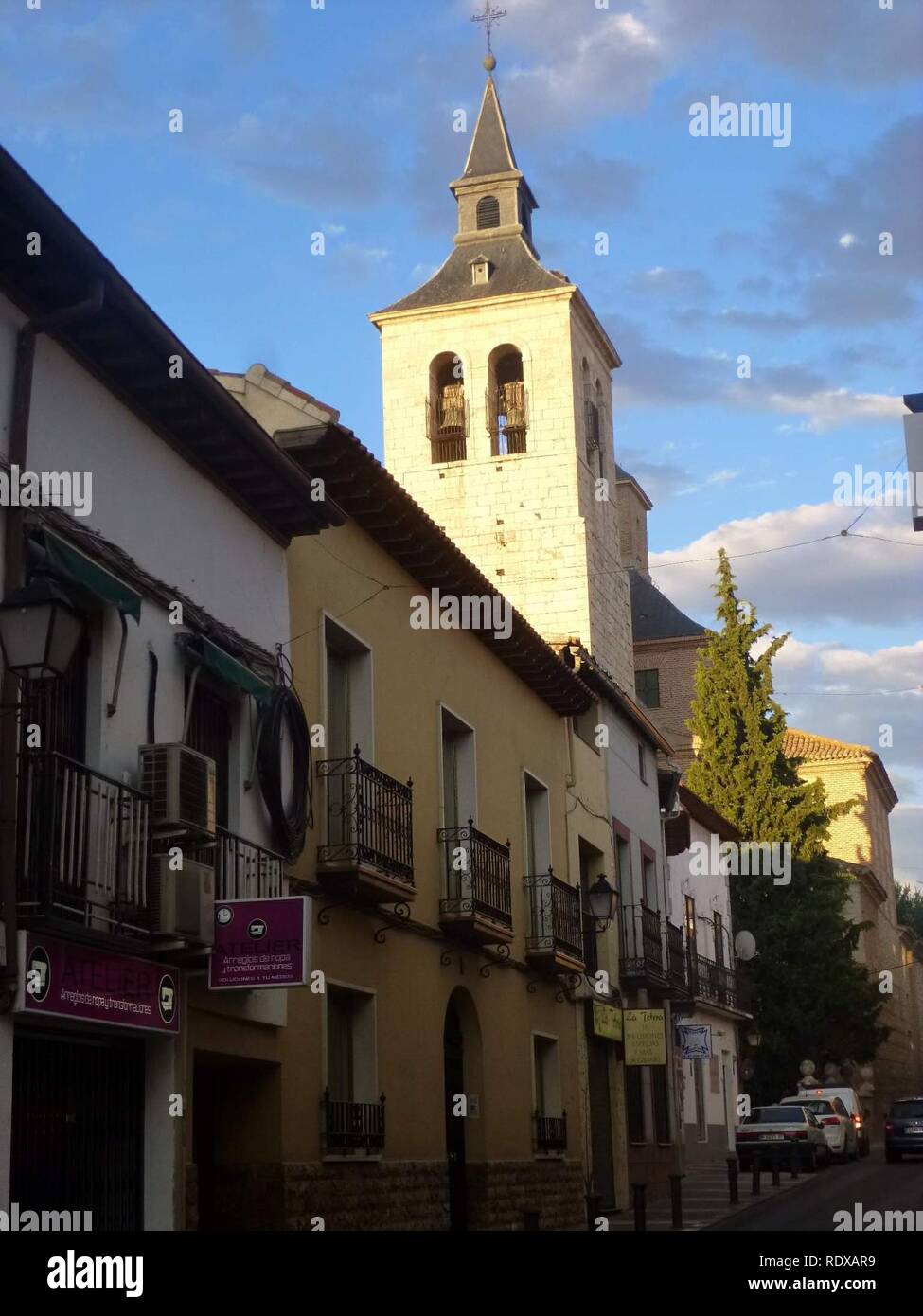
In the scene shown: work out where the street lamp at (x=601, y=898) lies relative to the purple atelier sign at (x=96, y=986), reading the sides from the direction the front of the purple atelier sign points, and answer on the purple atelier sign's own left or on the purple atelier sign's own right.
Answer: on the purple atelier sign's own left

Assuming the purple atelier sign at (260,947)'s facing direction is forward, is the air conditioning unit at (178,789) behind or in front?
in front

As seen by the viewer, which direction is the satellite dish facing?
toward the camera

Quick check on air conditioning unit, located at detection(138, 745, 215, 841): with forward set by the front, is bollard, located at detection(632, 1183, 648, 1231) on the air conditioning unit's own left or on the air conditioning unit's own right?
on the air conditioning unit's own left

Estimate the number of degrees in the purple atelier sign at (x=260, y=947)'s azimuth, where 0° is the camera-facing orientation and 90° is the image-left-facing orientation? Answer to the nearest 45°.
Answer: approximately 0°

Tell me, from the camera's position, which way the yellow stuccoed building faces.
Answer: facing the viewer and to the right of the viewer
